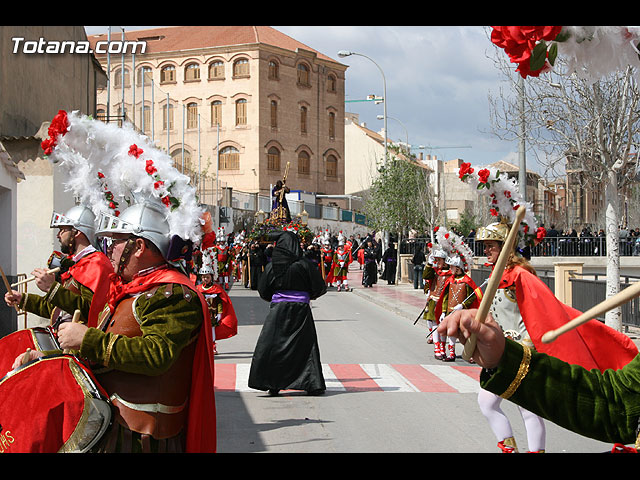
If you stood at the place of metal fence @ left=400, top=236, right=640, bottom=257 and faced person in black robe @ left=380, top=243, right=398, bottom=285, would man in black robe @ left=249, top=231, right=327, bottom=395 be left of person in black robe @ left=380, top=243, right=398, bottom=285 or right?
left

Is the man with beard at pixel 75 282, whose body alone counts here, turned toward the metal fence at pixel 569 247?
no

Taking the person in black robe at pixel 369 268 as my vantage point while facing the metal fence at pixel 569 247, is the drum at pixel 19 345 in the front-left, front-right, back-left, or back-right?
back-right

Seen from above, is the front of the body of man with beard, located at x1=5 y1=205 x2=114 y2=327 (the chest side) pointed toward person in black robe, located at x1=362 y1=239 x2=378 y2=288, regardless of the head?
no
